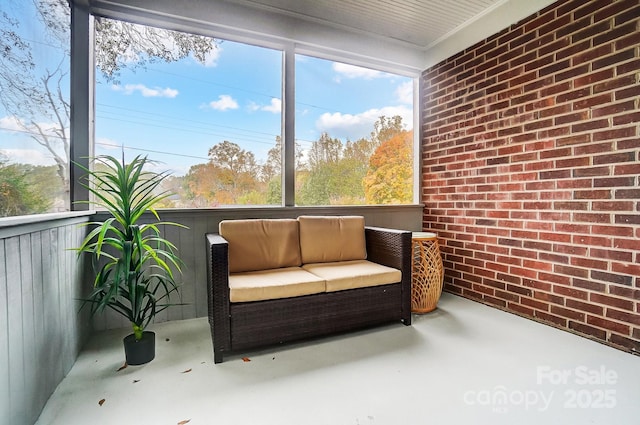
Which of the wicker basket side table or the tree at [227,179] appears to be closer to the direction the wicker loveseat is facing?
the wicker basket side table

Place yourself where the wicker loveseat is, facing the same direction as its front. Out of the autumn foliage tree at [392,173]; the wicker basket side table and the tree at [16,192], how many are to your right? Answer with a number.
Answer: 1

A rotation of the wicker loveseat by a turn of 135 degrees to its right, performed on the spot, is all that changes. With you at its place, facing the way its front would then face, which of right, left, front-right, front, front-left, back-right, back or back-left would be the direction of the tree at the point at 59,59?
front

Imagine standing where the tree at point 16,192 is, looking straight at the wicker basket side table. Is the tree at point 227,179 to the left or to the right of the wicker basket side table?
left

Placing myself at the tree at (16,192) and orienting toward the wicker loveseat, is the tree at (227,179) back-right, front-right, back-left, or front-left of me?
front-left

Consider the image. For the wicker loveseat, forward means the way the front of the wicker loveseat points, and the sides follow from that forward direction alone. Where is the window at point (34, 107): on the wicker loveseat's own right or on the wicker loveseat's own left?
on the wicker loveseat's own right

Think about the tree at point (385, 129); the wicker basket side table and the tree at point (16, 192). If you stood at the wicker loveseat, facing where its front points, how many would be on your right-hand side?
1

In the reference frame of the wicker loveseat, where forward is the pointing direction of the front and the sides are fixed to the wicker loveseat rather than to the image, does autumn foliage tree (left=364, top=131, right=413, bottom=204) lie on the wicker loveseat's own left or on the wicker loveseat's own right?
on the wicker loveseat's own left

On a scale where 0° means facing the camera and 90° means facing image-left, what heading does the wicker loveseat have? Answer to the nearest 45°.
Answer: approximately 315°

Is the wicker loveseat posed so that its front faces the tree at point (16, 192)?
no

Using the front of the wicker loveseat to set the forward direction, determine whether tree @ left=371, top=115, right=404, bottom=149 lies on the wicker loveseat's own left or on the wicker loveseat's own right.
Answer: on the wicker loveseat's own left
